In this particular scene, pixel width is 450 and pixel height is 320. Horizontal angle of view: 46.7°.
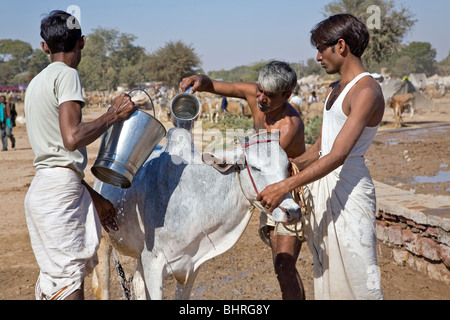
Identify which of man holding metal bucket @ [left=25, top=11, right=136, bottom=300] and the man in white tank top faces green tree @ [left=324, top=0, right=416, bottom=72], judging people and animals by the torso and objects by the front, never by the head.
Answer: the man holding metal bucket

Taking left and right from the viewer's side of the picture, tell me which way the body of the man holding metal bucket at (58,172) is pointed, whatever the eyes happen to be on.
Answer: facing away from the viewer and to the right of the viewer

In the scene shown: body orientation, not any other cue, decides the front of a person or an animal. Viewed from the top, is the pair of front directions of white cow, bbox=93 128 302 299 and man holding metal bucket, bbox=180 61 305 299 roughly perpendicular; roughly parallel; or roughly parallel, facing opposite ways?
roughly perpendicular

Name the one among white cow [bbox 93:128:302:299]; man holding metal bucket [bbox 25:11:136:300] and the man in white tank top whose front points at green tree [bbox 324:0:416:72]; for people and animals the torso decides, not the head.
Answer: the man holding metal bucket

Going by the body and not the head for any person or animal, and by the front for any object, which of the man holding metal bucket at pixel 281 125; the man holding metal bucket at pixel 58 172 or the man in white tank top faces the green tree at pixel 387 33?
the man holding metal bucket at pixel 58 172

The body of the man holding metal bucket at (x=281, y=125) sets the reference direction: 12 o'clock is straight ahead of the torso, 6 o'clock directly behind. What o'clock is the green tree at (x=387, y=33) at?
The green tree is roughly at 5 o'clock from the man holding metal bucket.

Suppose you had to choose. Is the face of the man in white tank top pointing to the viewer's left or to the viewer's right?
to the viewer's left

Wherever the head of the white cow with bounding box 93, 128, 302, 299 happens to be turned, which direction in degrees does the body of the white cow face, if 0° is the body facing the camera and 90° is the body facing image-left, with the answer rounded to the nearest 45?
approximately 315°

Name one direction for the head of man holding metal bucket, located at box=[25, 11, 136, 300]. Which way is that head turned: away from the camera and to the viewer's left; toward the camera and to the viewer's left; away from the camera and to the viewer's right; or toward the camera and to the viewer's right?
away from the camera and to the viewer's right

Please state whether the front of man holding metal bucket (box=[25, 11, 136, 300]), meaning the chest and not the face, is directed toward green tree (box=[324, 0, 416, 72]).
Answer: yes

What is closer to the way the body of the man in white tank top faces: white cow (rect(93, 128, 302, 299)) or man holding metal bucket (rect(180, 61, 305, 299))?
the white cow

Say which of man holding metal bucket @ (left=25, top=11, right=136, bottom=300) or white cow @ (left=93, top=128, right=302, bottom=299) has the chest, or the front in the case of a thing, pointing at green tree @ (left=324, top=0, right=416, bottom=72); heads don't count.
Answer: the man holding metal bucket

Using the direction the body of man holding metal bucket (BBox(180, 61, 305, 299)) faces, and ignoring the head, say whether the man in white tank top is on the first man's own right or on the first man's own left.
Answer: on the first man's own left

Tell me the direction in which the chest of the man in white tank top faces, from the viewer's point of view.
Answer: to the viewer's left

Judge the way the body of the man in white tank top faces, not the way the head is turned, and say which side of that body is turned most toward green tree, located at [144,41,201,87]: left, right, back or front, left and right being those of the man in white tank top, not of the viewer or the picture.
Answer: right

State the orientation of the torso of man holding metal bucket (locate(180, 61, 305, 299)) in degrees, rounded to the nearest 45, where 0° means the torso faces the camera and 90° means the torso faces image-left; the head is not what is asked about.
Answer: approximately 45°
